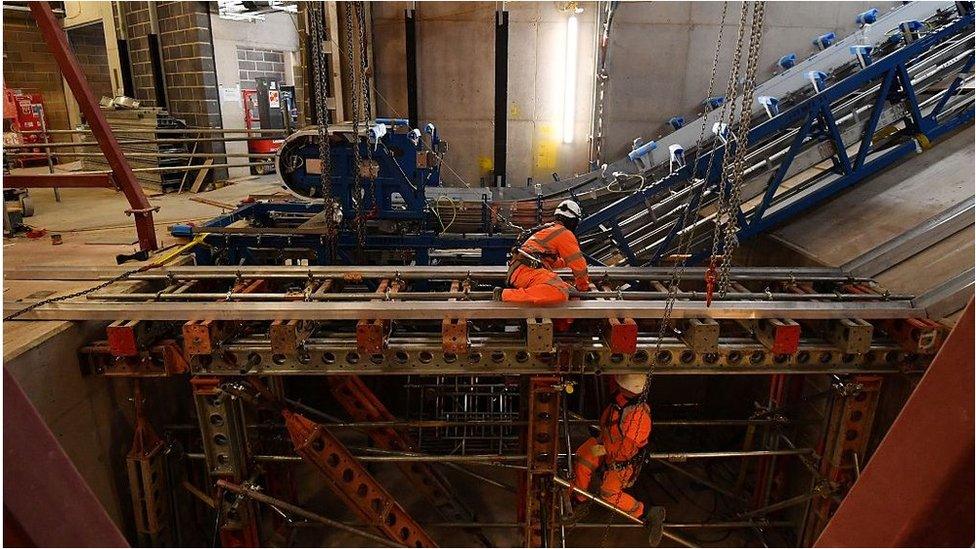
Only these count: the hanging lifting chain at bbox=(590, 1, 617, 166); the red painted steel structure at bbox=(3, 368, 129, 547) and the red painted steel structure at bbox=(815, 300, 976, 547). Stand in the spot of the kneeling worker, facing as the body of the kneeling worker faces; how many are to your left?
1

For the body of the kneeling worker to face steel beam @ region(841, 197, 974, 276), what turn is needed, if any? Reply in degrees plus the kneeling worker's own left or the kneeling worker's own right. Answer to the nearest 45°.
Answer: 0° — they already face it

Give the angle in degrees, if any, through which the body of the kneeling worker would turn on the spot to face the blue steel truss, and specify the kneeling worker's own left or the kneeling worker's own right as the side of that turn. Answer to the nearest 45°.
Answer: approximately 45° to the kneeling worker's own left

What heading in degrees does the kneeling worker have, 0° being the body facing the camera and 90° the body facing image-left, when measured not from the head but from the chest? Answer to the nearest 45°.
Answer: approximately 270°

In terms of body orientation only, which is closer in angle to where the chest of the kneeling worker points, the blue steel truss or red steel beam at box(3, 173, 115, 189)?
the blue steel truss

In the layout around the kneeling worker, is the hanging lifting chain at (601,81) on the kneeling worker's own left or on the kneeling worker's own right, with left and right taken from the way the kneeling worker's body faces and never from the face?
on the kneeling worker's own left

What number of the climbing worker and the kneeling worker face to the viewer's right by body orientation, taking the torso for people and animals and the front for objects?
1

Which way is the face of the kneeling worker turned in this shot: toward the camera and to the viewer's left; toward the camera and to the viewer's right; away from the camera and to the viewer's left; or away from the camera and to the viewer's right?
away from the camera and to the viewer's right

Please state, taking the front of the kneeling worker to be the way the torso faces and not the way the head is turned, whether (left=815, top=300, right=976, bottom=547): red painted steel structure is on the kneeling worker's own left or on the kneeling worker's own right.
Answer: on the kneeling worker's own right
